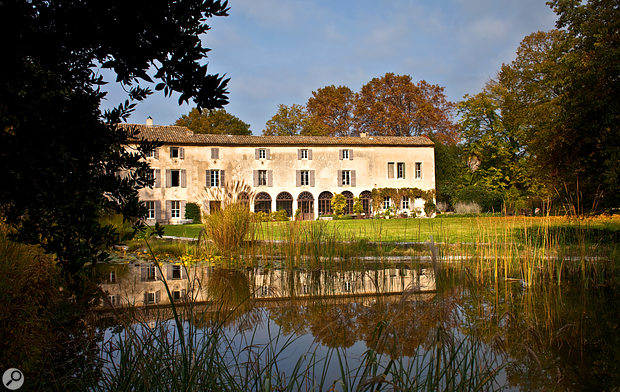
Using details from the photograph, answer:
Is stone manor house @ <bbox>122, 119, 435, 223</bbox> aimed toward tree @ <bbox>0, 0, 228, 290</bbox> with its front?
yes

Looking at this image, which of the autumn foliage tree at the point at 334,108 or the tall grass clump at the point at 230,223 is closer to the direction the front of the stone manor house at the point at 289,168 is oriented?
the tall grass clump

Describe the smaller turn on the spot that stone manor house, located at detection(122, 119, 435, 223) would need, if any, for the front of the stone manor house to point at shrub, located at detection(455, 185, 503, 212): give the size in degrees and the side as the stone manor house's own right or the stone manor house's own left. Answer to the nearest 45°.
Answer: approximately 90° to the stone manor house's own left

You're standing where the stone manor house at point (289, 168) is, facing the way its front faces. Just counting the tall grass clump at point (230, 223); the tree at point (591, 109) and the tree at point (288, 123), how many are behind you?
1

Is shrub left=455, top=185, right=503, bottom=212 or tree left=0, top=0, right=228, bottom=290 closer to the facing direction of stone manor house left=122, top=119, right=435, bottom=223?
the tree

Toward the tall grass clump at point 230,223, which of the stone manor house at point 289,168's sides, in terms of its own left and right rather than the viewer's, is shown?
front

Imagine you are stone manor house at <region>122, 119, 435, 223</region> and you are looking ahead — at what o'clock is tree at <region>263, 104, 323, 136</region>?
The tree is roughly at 6 o'clock from the stone manor house.

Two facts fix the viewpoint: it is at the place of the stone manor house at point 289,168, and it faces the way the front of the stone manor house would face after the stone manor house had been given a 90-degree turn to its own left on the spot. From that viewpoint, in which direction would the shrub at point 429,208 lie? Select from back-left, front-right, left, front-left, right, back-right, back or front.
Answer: front

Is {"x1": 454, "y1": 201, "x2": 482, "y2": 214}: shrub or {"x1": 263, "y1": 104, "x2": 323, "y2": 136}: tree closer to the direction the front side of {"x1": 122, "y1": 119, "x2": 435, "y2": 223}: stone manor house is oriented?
the shrub

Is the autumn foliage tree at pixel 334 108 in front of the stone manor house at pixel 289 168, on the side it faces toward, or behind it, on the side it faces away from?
behind

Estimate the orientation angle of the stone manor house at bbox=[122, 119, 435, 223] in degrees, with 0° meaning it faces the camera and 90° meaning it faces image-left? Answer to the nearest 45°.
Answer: approximately 0°
